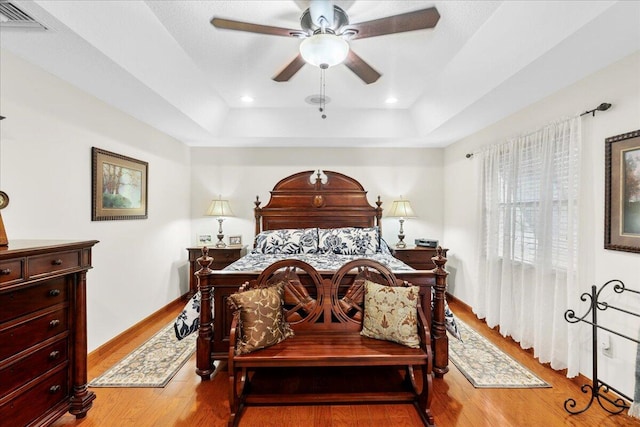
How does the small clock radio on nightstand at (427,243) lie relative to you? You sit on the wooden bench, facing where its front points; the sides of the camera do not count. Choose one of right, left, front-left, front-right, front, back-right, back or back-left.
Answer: back-left

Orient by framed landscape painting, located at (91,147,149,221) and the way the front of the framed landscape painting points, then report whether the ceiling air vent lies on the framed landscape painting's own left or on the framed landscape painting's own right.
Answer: on the framed landscape painting's own right

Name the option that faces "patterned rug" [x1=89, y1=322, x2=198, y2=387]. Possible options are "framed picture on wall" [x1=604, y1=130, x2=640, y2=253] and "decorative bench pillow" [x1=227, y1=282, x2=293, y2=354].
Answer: the framed picture on wall

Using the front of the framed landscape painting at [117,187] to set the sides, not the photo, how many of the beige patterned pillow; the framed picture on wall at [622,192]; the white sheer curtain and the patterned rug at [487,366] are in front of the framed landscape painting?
4

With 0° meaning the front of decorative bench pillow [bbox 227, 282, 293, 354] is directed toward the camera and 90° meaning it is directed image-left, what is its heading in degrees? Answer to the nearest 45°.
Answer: approximately 0°

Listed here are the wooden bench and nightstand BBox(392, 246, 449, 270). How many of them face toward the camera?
2

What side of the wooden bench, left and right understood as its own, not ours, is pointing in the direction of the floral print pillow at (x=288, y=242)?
back

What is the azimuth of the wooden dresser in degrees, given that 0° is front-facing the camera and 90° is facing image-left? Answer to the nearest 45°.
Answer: approximately 315°

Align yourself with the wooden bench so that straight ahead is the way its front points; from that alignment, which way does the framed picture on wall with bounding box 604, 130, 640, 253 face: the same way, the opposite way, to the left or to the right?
to the right

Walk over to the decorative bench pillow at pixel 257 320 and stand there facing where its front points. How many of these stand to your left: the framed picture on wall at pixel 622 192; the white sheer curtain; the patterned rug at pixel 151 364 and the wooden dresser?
2

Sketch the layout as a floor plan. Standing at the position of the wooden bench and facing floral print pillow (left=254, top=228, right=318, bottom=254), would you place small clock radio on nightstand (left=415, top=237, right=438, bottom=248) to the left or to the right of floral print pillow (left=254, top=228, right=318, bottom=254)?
right

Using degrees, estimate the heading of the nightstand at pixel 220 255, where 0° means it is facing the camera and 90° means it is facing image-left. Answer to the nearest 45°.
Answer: approximately 0°

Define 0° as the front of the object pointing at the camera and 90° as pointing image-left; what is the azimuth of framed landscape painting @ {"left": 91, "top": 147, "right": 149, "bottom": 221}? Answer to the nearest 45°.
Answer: approximately 315°
